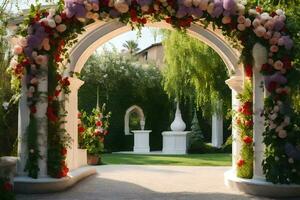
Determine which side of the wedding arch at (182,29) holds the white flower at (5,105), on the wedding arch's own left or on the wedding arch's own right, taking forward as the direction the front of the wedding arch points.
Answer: on the wedding arch's own right

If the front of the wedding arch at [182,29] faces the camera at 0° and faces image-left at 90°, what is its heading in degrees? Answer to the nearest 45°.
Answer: approximately 0°

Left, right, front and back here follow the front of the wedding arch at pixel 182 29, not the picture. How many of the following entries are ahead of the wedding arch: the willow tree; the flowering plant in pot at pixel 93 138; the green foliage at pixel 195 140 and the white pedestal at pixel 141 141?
0

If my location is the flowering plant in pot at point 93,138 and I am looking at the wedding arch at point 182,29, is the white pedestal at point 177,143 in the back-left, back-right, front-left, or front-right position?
back-left

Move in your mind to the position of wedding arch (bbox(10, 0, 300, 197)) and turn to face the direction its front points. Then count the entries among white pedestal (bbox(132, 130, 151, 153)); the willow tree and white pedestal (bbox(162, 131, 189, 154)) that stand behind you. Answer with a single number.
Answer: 3

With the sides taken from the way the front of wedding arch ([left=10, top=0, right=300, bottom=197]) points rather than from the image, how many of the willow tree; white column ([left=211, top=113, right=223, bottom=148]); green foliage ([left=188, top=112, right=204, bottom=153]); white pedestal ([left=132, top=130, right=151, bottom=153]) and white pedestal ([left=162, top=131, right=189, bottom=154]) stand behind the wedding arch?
5

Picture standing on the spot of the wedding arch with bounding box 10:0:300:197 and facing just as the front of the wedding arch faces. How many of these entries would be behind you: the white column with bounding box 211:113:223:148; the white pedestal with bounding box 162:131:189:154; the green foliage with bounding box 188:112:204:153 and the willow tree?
4

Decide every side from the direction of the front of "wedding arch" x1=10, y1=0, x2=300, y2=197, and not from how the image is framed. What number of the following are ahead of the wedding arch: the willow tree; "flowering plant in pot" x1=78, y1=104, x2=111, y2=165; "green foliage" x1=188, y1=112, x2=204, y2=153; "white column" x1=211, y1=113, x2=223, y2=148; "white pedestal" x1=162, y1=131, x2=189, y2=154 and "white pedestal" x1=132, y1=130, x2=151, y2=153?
0

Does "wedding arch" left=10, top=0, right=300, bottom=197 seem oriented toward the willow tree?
no

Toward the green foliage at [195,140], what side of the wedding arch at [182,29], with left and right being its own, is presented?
back

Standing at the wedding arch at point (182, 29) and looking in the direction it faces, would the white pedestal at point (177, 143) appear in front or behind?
behind

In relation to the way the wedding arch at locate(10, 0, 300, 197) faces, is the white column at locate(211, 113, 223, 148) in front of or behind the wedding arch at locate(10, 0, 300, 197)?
behind

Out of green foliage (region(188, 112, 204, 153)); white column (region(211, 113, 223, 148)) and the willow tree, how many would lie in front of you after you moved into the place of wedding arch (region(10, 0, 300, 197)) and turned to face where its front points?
0

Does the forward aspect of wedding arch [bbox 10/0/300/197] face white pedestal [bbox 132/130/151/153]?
no
